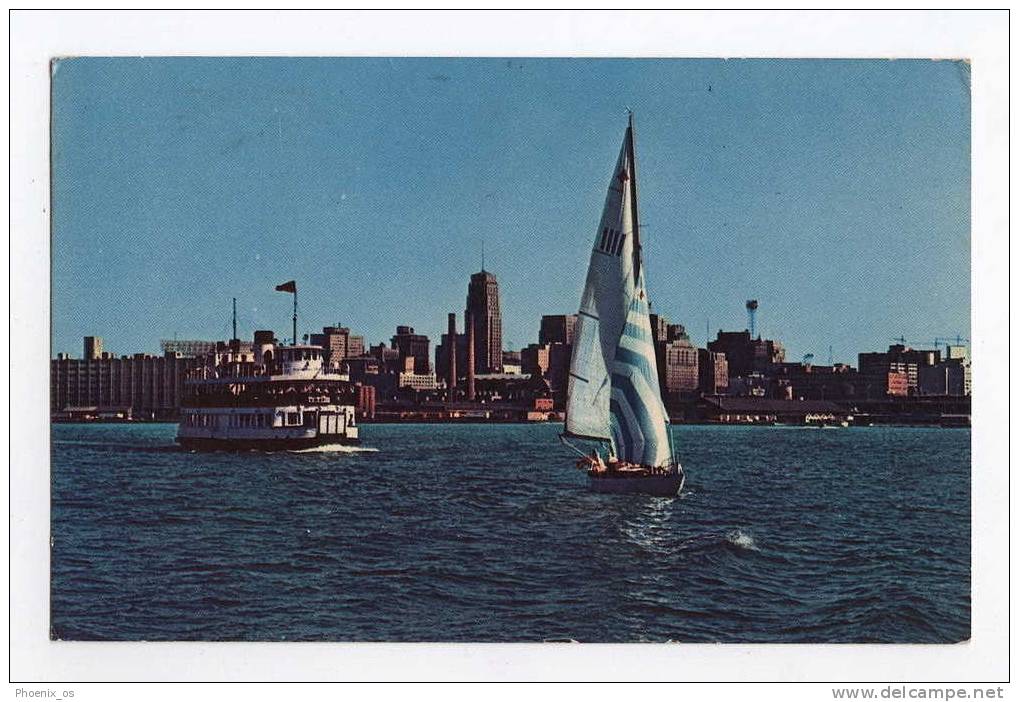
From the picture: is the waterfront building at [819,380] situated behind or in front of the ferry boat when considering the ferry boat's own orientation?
in front

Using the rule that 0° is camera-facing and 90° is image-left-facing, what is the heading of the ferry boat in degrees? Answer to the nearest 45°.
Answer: approximately 315°

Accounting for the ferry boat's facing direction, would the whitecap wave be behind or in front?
in front

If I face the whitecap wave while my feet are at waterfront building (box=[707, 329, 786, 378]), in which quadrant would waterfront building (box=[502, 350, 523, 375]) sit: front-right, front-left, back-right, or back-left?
back-right
